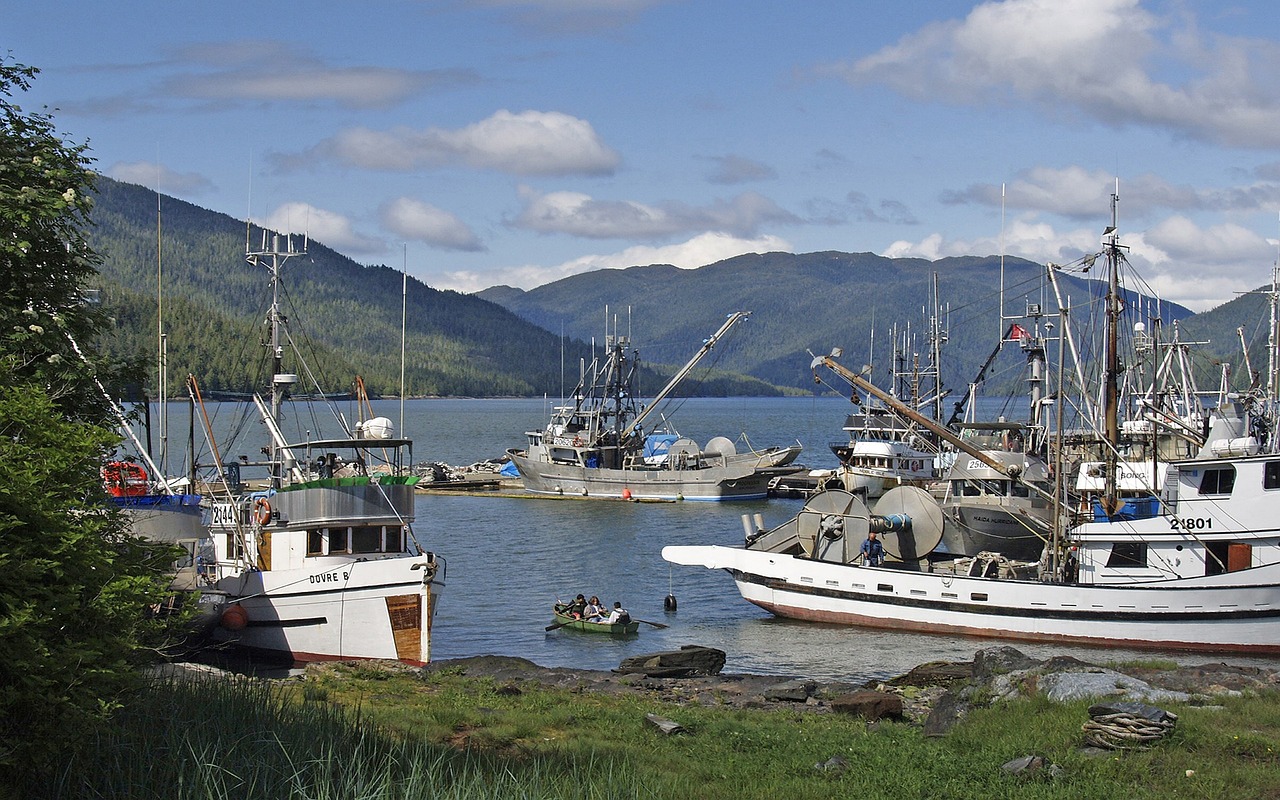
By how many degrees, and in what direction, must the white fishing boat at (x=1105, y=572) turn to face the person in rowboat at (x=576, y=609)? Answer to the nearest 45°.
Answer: approximately 180°

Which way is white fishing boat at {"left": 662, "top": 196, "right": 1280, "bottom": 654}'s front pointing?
to the viewer's right
